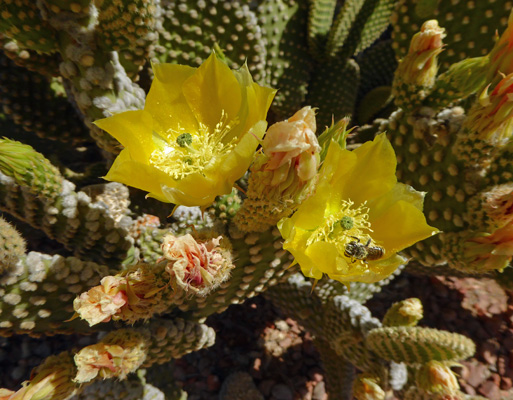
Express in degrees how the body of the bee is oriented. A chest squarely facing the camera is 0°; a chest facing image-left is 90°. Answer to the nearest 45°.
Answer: approximately 90°
